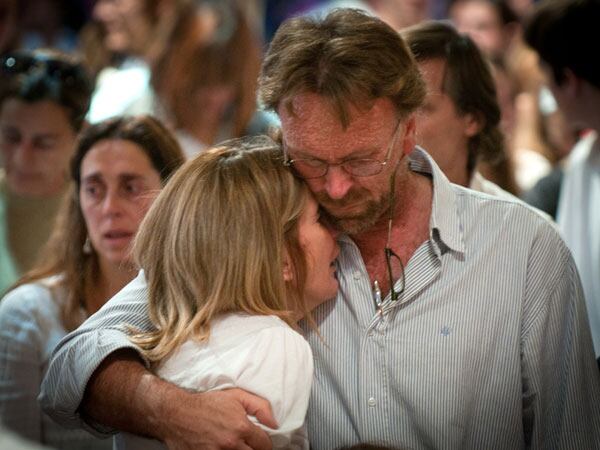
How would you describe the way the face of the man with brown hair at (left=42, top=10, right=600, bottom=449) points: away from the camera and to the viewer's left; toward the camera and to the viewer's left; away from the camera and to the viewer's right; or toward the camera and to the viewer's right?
toward the camera and to the viewer's left

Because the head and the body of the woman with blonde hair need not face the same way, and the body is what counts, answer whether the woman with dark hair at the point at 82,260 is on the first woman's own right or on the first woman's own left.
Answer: on the first woman's own left

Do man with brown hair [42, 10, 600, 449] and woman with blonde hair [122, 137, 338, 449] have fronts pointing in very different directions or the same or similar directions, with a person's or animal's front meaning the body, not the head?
very different directions

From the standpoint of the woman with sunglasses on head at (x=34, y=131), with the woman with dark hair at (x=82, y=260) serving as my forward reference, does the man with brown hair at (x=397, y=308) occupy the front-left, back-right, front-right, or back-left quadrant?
front-left

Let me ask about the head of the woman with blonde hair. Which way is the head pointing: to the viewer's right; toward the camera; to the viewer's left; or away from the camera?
to the viewer's right

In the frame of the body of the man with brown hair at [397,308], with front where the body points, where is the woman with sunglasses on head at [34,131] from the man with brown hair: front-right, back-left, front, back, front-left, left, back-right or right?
right

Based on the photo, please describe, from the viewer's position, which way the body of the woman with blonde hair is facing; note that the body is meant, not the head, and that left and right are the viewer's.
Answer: facing away from the viewer and to the right of the viewer

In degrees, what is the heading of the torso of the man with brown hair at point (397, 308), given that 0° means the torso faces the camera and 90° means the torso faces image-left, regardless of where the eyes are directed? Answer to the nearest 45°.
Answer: approximately 45°
